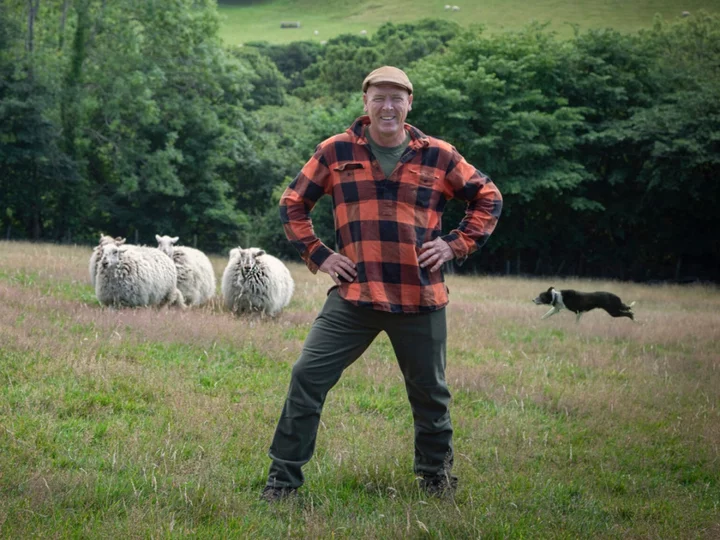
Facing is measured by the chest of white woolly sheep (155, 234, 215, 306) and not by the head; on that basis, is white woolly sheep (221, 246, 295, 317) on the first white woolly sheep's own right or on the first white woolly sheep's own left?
on the first white woolly sheep's own left

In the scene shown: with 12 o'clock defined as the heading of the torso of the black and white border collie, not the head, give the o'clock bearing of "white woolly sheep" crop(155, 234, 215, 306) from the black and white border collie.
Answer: The white woolly sheep is roughly at 11 o'clock from the black and white border collie.

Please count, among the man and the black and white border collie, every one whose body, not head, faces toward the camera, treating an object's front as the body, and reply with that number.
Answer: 1

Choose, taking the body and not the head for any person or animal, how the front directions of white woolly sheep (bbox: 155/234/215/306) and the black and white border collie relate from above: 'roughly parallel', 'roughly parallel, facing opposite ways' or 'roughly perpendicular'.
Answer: roughly perpendicular

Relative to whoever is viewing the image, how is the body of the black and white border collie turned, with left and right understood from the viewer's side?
facing to the left of the viewer

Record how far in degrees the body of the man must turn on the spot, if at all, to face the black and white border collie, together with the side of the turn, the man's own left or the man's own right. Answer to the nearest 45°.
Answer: approximately 180°

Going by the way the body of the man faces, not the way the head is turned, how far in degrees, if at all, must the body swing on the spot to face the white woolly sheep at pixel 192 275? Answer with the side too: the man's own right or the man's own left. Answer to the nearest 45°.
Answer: approximately 180°

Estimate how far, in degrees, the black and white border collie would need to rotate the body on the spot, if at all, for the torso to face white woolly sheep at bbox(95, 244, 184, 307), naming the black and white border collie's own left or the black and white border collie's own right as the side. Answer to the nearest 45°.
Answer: approximately 45° to the black and white border collie's own left

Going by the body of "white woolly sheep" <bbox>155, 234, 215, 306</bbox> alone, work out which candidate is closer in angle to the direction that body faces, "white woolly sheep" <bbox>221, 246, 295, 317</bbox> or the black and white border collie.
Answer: the white woolly sheep

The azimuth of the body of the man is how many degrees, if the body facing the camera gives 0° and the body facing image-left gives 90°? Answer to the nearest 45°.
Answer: approximately 0°
